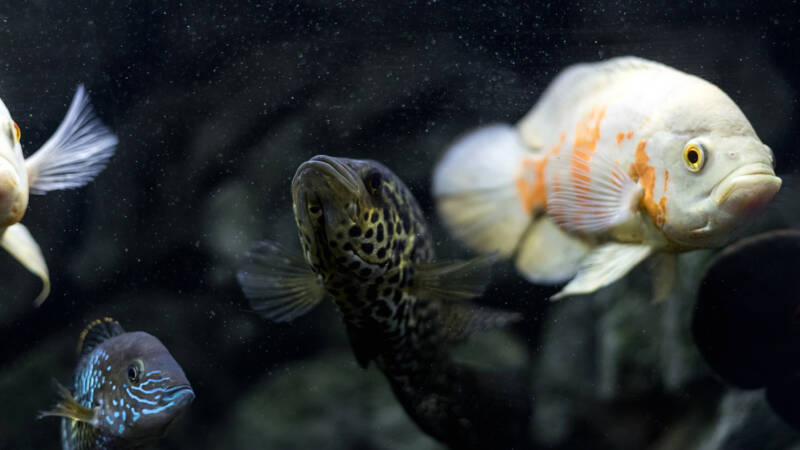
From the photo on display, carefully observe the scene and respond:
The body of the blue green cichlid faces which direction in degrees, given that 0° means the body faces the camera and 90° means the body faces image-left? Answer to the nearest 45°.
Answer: approximately 315°

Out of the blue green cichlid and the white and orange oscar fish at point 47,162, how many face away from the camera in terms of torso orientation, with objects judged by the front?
0
